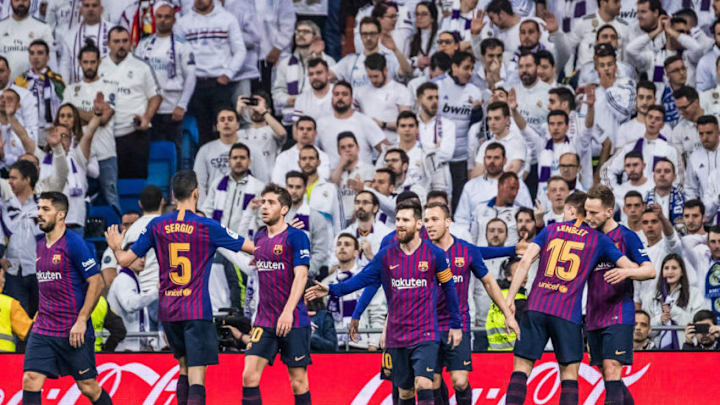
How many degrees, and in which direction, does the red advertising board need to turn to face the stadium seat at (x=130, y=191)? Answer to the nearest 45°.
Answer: approximately 135° to its right

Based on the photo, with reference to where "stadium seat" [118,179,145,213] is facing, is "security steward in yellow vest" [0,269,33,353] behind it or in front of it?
in front

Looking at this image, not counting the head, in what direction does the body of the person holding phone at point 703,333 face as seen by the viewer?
toward the camera

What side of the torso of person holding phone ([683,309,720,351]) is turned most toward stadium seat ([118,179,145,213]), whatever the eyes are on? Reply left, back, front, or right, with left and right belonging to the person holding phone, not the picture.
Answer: right

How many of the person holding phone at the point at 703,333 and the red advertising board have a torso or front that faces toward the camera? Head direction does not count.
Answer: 2

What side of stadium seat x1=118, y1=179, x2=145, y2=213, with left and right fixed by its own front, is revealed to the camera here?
front

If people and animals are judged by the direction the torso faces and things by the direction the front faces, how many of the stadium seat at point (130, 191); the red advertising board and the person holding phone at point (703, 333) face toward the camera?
3

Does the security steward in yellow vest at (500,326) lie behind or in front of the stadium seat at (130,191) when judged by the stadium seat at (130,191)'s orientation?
in front

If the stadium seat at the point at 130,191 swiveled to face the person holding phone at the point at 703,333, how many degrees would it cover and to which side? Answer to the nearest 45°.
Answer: approximately 45° to its left

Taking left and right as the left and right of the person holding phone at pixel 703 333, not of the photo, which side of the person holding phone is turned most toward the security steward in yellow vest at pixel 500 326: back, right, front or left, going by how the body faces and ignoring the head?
right

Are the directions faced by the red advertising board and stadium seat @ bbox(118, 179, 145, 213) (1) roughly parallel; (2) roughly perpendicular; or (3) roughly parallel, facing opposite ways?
roughly parallel

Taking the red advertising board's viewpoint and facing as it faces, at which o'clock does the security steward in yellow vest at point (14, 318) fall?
The security steward in yellow vest is roughly at 3 o'clock from the red advertising board.

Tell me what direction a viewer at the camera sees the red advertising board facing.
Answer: facing the viewer
